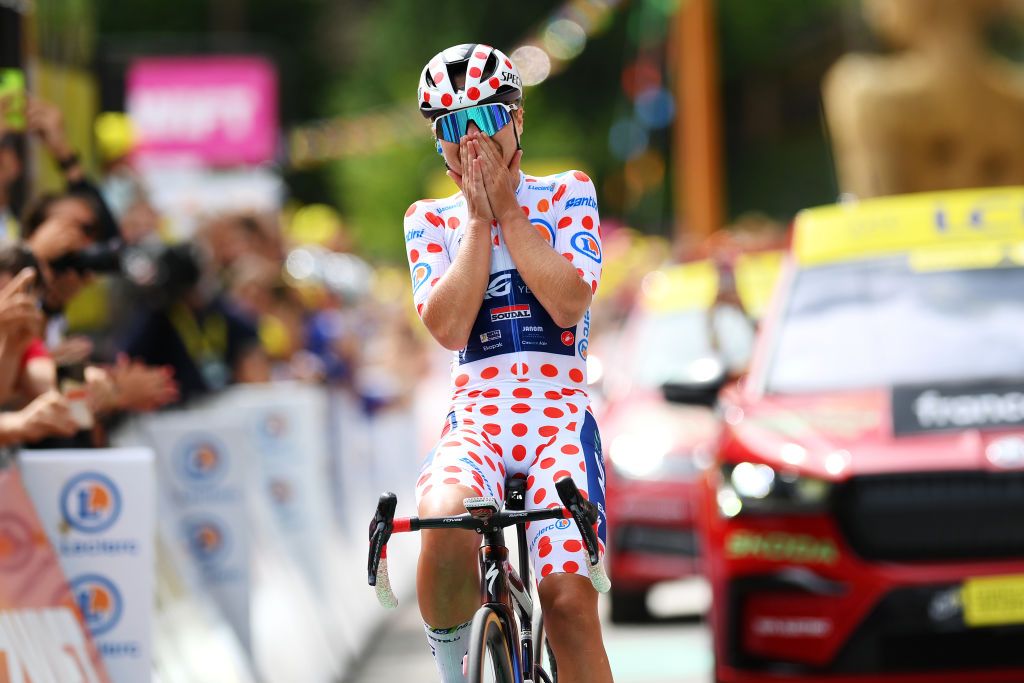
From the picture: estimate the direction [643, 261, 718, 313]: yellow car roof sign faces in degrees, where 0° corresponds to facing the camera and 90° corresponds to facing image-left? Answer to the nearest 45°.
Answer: approximately 0°

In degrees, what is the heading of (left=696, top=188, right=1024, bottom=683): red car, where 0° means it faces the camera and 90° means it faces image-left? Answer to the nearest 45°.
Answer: approximately 0°

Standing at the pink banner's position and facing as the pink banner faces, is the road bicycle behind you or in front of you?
in front

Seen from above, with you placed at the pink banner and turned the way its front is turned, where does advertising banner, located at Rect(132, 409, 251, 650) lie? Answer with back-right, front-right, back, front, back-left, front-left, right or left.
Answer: front

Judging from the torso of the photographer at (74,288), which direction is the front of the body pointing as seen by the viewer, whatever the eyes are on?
to the viewer's right

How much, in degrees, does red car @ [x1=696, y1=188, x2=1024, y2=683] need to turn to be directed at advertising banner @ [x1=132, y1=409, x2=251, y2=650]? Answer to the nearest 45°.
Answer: approximately 90° to its right

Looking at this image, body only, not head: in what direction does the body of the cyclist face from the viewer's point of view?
toward the camera

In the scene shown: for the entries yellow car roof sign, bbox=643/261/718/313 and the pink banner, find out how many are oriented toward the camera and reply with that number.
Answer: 2

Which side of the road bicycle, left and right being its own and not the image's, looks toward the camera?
front

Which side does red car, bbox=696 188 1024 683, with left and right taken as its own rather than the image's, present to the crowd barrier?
right

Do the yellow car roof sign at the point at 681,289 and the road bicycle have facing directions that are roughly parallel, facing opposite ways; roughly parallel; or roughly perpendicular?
roughly parallel
